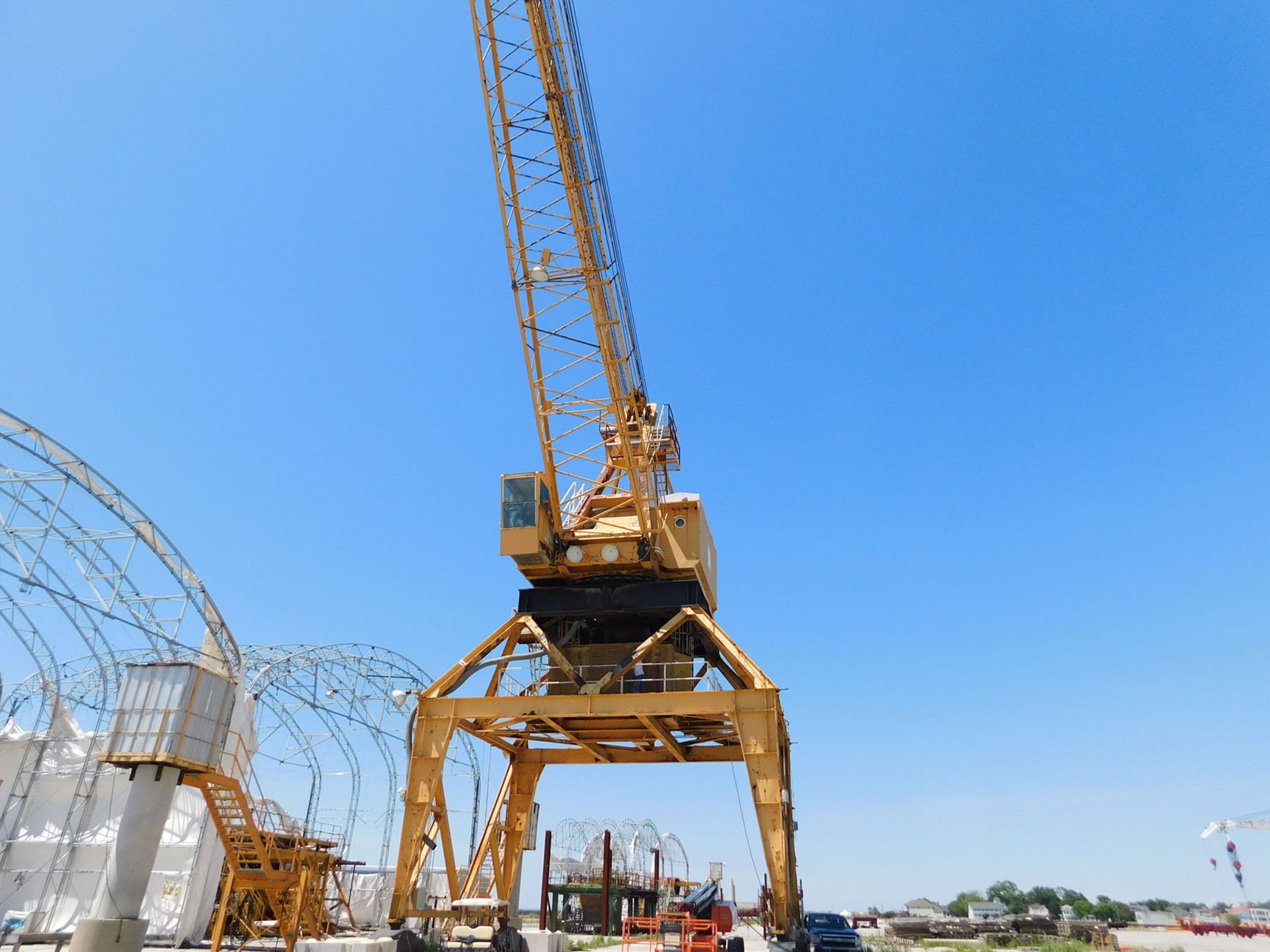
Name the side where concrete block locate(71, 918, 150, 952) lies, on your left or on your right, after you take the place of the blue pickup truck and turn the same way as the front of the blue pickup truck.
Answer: on your right

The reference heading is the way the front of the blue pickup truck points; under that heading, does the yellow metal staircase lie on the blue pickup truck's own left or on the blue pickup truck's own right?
on the blue pickup truck's own right

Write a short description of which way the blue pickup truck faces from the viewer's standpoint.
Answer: facing the viewer and to the right of the viewer

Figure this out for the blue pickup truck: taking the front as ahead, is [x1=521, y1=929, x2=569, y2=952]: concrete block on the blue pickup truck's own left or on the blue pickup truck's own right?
on the blue pickup truck's own right
